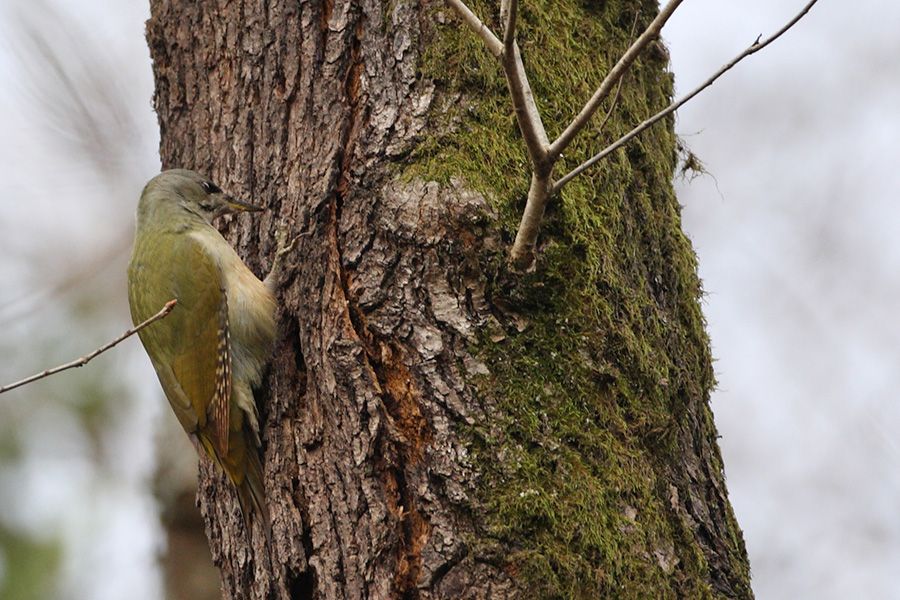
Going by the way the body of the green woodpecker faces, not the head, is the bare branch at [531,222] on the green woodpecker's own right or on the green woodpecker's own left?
on the green woodpecker's own right

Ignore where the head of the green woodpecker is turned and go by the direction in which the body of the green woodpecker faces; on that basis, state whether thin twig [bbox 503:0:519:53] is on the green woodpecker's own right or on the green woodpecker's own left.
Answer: on the green woodpecker's own right

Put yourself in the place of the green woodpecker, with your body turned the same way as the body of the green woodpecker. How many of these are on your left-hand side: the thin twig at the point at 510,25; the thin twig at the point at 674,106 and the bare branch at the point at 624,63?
0

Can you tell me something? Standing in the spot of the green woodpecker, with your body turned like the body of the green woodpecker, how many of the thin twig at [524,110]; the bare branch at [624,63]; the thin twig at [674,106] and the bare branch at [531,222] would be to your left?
0

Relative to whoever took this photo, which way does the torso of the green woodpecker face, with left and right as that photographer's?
facing to the right of the viewer

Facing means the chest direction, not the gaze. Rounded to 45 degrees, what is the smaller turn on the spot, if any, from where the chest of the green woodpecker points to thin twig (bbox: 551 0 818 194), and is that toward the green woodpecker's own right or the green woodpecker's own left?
approximately 45° to the green woodpecker's own right

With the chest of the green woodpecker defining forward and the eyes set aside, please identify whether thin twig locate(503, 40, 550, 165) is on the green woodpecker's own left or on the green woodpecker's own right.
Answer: on the green woodpecker's own right
